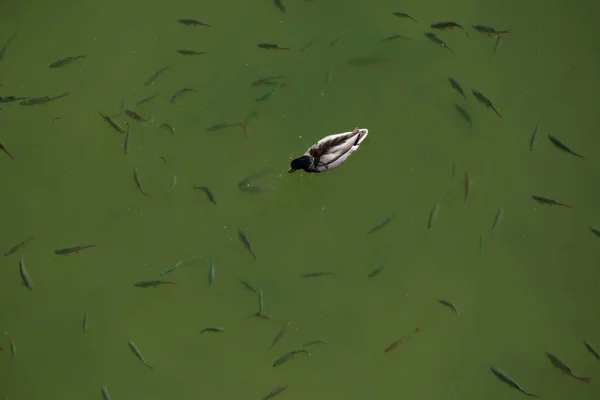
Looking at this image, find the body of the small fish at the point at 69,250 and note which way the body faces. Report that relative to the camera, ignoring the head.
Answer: to the viewer's left

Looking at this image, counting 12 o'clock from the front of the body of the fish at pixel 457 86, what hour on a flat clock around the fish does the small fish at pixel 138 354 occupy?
The small fish is roughly at 9 o'clock from the fish.

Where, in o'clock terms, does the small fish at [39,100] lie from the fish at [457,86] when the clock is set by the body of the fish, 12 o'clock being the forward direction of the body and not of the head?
The small fish is roughly at 10 o'clock from the fish.

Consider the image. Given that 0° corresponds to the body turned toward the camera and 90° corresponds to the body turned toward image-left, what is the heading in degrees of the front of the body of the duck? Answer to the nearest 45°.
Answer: approximately 45°

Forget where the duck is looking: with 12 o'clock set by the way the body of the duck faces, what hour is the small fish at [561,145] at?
The small fish is roughly at 7 o'clock from the duck.

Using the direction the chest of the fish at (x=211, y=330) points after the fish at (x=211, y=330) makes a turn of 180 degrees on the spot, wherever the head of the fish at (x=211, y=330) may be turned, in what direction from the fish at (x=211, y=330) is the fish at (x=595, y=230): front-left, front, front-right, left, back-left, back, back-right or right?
front

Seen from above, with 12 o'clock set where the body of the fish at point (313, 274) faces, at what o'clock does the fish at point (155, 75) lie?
the fish at point (155, 75) is roughly at 1 o'clock from the fish at point (313, 274).

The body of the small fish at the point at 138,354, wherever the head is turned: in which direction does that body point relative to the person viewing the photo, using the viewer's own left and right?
facing away from the viewer and to the left of the viewer

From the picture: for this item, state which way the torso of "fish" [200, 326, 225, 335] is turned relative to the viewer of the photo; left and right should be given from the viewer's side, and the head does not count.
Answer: facing to the left of the viewer
